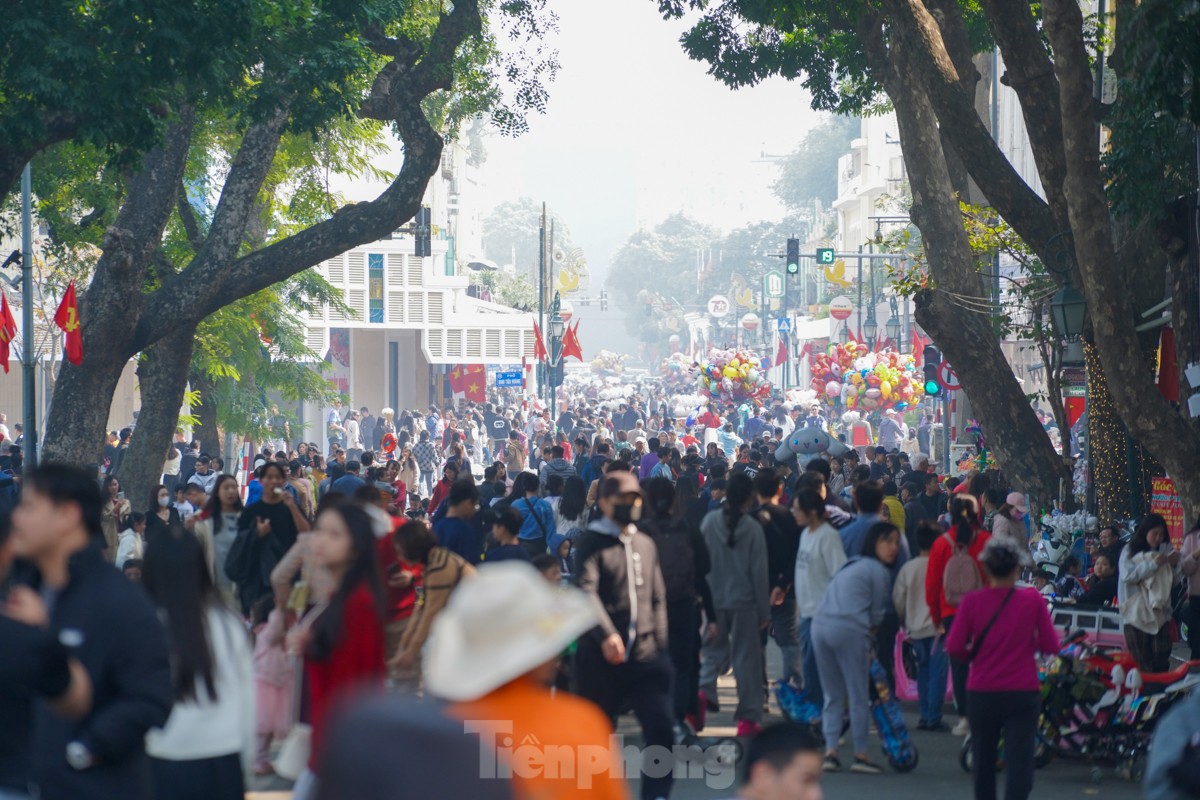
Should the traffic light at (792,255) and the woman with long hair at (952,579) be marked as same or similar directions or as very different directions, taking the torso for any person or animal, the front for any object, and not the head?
very different directions

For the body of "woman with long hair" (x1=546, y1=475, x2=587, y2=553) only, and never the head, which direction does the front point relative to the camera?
away from the camera

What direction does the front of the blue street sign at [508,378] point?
toward the camera

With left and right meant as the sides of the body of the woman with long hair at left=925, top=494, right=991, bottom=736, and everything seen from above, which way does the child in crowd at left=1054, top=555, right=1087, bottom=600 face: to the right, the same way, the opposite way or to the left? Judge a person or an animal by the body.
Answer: the opposite way

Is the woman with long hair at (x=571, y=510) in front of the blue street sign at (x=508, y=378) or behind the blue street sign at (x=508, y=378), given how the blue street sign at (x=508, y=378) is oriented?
in front

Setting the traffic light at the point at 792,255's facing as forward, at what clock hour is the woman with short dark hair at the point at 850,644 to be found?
The woman with short dark hair is roughly at 12 o'clock from the traffic light.

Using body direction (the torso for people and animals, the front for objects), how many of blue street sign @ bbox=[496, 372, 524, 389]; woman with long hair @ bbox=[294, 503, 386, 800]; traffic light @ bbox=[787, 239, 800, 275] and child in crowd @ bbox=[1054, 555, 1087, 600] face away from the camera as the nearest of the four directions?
0

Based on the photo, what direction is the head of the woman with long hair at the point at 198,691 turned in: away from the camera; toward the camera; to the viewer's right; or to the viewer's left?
away from the camera

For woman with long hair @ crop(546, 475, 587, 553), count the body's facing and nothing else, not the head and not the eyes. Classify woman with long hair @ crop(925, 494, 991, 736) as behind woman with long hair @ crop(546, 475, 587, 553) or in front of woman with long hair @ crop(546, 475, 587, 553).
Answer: behind

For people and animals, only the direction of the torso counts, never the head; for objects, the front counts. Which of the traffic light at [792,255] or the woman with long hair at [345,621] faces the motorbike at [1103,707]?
the traffic light

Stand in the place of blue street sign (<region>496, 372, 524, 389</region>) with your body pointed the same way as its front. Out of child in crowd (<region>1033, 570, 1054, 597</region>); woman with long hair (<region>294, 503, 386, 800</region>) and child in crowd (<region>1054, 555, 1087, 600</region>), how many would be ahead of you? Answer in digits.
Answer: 3

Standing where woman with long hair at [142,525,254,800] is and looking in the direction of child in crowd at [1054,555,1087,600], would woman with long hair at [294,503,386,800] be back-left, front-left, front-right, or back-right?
front-right

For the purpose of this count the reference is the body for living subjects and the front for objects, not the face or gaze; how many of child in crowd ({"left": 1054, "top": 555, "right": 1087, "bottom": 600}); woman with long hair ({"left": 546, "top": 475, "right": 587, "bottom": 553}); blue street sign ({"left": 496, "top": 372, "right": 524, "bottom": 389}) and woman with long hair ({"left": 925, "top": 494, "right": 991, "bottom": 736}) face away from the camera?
2

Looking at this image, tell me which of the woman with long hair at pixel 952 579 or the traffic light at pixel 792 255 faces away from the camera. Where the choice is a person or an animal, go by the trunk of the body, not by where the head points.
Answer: the woman with long hair

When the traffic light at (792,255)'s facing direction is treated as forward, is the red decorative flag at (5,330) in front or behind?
in front

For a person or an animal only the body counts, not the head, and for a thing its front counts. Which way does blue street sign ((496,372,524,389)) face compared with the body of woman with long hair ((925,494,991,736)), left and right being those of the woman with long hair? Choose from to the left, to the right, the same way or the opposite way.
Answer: the opposite way

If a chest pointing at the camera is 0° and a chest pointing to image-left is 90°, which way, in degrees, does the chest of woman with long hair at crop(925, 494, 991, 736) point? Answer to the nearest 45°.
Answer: approximately 180°

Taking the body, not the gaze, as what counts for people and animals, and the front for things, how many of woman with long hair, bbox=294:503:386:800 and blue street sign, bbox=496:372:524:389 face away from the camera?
0
